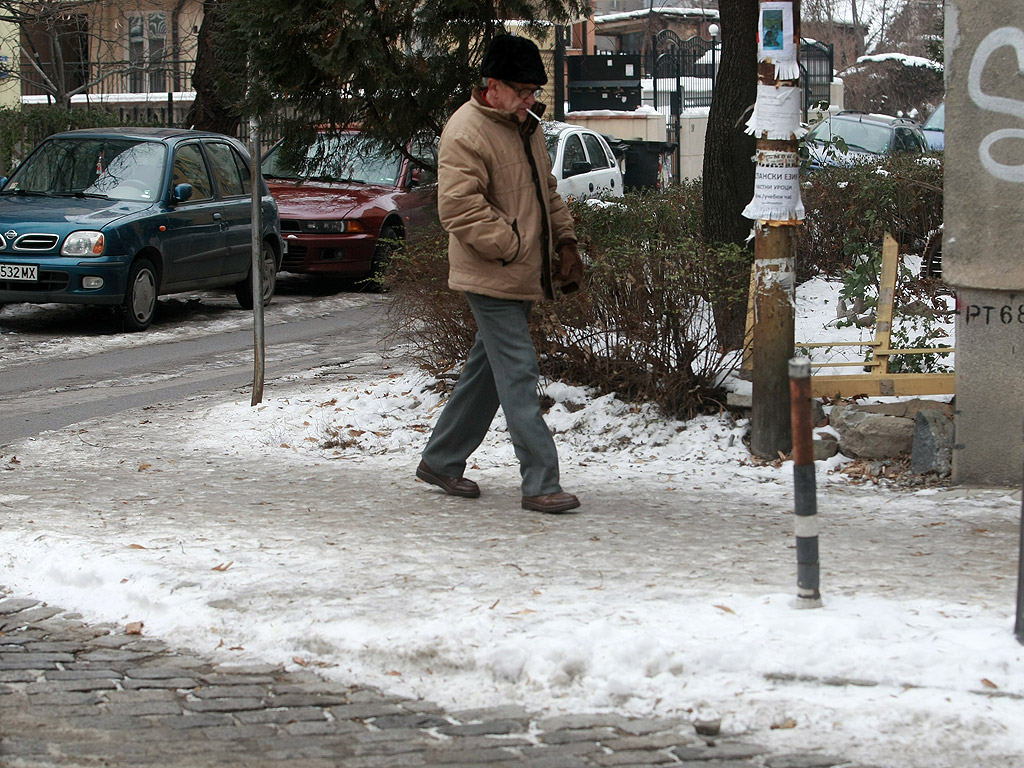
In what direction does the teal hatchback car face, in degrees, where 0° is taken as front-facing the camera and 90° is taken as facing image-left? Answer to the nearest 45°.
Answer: approximately 45°

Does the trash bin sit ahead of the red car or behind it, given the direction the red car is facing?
behind

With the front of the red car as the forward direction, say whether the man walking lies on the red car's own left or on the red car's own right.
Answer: on the red car's own left

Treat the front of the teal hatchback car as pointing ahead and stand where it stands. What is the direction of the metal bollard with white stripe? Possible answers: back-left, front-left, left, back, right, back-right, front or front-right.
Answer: front-left

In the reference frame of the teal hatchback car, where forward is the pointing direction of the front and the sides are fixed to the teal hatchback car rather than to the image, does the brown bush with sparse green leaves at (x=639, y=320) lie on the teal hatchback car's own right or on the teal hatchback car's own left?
on the teal hatchback car's own left

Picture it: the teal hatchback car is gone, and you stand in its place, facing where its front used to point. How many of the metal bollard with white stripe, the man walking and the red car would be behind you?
1

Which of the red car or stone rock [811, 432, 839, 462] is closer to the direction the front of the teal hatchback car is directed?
the stone rock

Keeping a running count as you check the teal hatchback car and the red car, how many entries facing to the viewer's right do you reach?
0

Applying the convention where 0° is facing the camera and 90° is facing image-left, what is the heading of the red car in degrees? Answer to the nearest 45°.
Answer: approximately 45°

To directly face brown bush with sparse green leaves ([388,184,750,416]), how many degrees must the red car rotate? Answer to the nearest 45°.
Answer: approximately 45° to its left

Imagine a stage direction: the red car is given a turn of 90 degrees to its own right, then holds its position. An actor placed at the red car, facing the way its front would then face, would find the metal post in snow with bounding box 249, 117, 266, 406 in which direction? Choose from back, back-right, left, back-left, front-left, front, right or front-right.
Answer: back-left

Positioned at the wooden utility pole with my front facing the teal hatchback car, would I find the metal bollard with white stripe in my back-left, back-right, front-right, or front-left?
back-left
